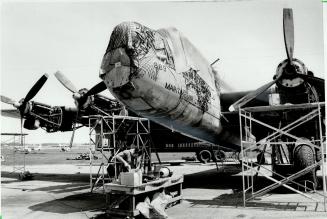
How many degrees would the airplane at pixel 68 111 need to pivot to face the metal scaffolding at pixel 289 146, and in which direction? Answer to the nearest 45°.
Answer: approximately 90° to its left

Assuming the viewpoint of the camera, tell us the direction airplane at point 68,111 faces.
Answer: facing the viewer and to the left of the viewer
